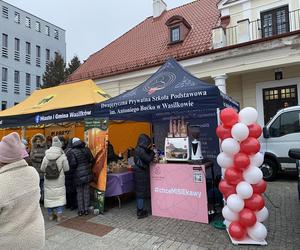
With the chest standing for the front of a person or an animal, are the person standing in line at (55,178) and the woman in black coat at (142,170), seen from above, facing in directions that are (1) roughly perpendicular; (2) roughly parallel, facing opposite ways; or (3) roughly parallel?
roughly perpendicular

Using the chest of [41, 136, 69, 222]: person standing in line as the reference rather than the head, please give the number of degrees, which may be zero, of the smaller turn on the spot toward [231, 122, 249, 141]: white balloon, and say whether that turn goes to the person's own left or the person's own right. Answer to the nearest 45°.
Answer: approximately 135° to the person's own right

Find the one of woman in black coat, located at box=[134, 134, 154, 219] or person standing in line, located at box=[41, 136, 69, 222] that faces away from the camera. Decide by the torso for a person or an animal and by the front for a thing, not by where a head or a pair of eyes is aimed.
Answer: the person standing in line

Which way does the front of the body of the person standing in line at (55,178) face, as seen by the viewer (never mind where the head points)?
away from the camera

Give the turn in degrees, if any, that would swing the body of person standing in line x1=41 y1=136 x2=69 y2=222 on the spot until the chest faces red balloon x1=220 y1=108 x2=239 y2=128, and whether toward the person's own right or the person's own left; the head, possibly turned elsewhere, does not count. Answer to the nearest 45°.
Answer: approximately 135° to the person's own right
